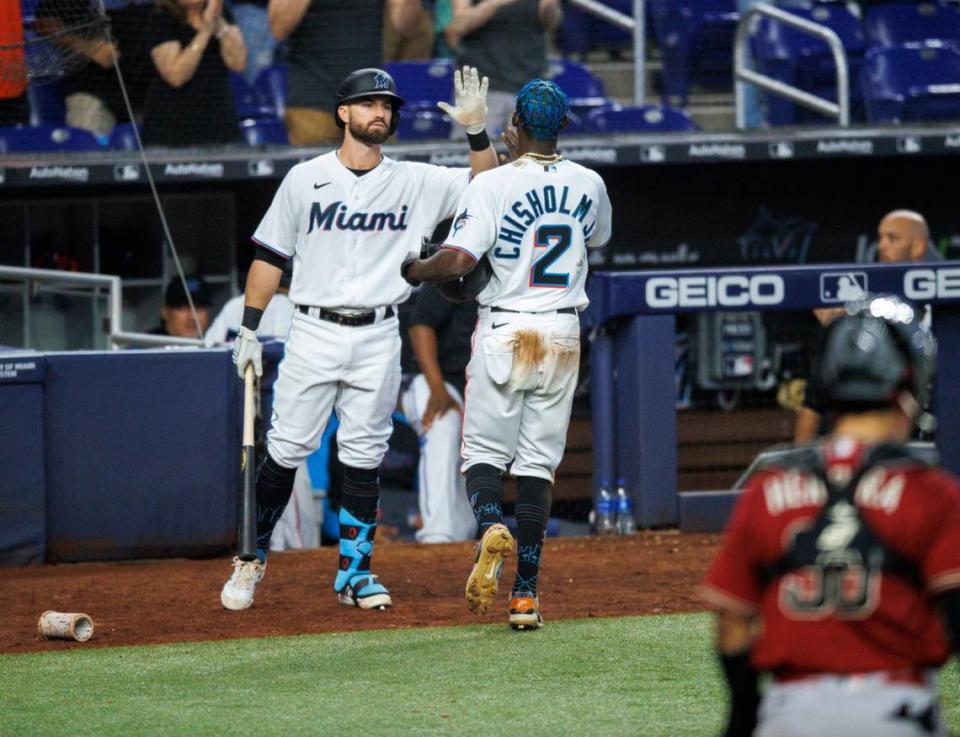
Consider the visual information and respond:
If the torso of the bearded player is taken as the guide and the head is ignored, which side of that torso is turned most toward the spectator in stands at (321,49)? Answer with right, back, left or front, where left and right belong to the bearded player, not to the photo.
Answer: back

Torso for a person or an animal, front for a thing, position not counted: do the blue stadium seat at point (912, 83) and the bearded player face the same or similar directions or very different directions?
same or similar directions

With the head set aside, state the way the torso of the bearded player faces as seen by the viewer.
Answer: toward the camera

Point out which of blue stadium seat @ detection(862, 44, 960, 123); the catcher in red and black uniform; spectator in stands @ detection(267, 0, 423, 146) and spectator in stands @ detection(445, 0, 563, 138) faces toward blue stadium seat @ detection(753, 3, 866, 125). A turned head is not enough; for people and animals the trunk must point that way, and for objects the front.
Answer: the catcher in red and black uniform

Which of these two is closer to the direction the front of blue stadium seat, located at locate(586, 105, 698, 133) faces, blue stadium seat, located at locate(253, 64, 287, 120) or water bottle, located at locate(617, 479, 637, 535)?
the water bottle

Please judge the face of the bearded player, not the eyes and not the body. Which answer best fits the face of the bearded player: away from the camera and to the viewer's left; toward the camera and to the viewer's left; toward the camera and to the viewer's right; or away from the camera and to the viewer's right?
toward the camera and to the viewer's right

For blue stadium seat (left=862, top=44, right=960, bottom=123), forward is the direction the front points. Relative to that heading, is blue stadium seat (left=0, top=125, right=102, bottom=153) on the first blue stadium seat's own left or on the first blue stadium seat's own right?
on the first blue stadium seat's own right

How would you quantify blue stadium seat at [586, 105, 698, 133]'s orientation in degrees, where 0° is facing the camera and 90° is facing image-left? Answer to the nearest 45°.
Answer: approximately 0°

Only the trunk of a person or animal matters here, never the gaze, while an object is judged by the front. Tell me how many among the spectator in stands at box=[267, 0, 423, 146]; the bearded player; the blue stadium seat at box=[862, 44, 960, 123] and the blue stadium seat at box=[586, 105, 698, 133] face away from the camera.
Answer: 0

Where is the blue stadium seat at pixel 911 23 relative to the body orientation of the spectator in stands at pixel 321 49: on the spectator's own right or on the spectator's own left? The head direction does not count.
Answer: on the spectator's own left

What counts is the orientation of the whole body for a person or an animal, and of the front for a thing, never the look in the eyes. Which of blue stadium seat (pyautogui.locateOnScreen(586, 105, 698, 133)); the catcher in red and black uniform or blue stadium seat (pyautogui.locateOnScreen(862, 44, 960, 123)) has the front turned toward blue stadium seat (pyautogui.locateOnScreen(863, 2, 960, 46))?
the catcher in red and black uniform

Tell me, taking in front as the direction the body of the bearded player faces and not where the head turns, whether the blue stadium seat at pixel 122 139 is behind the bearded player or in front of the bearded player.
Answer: behind

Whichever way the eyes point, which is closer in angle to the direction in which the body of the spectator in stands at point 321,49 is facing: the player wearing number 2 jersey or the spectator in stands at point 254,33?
the player wearing number 2 jersey

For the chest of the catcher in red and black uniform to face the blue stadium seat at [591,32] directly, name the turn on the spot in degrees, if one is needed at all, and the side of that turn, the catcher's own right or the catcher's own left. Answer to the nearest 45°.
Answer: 0° — they already face it

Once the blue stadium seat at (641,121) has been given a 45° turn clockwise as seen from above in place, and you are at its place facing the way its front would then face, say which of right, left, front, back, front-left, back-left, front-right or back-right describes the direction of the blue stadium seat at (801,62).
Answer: back

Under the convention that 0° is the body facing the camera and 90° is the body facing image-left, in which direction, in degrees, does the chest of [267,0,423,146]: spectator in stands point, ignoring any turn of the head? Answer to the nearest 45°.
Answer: approximately 0°

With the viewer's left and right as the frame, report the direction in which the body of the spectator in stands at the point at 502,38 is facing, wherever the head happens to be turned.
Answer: facing the viewer

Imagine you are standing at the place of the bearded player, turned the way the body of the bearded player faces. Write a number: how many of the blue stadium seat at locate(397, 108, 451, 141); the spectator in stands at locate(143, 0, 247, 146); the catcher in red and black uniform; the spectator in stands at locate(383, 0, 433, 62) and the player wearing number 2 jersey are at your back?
3
